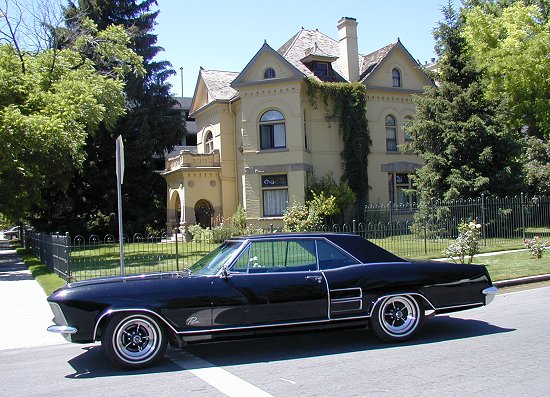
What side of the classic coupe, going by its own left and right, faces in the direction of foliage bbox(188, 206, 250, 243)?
right

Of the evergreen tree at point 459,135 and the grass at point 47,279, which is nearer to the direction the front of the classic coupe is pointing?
the grass

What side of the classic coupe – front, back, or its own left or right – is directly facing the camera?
left

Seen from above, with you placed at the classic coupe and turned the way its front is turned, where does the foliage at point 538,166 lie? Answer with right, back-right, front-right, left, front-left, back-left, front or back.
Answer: back-right

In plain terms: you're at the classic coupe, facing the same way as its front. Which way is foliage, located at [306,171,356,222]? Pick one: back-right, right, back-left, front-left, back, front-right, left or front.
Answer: right

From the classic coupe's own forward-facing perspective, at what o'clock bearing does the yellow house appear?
The yellow house is roughly at 3 o'clock from the classic coupe.

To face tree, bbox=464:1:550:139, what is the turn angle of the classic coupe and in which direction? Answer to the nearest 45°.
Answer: approximately 135° to its right

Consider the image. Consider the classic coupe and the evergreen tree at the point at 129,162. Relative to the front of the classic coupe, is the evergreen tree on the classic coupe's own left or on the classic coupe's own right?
on the classic coupe's own right
